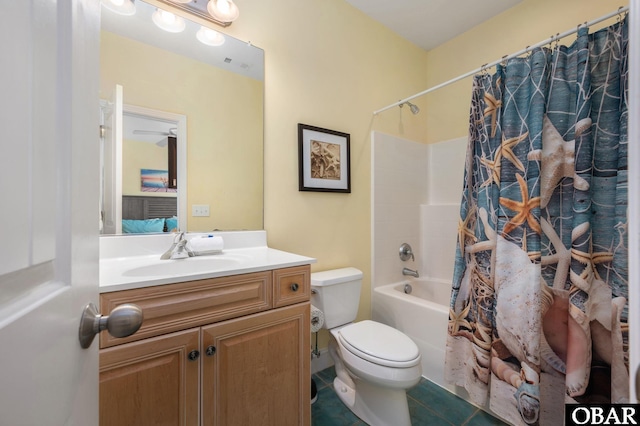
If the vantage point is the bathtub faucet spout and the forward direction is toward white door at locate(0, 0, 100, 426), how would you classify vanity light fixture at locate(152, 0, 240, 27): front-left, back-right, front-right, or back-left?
front-right

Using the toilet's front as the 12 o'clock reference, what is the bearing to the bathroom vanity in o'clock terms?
The bathroom vanity is roughly at 3 o'clock from the toilet.

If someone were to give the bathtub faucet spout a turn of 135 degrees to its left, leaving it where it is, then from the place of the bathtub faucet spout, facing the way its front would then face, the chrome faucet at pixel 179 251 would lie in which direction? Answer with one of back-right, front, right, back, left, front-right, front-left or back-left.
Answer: back-left

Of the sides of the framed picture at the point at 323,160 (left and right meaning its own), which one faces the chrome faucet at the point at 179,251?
right

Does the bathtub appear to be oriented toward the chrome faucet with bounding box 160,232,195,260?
yes

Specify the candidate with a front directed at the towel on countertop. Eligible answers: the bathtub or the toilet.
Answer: the bathtub

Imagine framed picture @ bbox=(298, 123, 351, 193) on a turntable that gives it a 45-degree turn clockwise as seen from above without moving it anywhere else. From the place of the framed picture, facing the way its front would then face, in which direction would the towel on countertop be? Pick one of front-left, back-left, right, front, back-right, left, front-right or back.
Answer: front-right

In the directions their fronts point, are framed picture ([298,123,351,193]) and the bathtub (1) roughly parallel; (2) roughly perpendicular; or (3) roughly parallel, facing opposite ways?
roughly perpendicular

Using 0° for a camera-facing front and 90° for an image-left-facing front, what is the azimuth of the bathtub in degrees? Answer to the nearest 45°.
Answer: approximately 45°

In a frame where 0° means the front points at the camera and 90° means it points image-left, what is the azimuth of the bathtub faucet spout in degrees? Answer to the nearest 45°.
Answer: approximately 315°

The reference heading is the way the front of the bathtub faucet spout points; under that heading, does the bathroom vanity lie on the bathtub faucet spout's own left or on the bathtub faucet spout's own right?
on the bathtub faucet spout's own right

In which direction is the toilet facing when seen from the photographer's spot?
facing the viewer and to the right of the viewer

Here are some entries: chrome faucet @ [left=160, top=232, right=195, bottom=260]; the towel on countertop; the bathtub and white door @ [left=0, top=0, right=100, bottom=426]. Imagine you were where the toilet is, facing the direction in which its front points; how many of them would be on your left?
1

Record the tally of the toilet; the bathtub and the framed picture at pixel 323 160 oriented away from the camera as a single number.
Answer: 0

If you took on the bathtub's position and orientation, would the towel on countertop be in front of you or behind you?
in front

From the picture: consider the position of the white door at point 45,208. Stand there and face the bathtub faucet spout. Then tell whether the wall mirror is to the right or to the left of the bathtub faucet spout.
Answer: left
